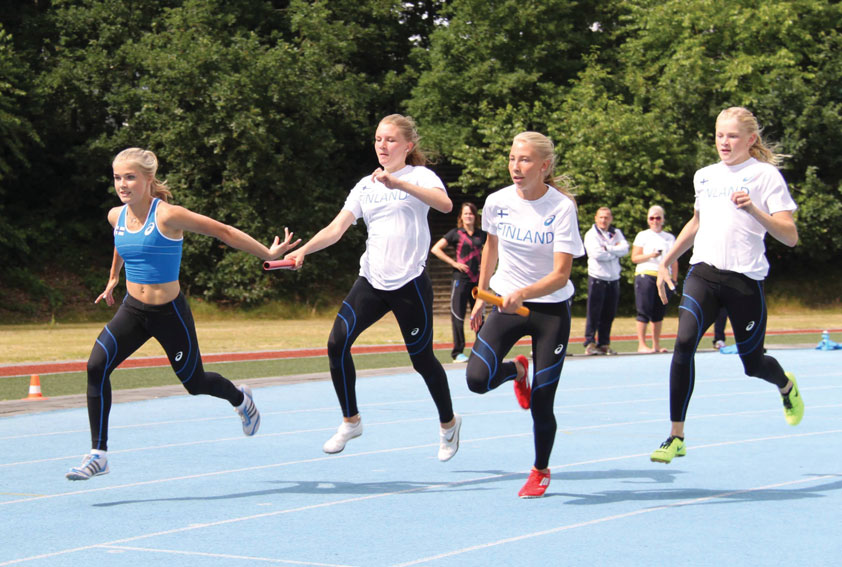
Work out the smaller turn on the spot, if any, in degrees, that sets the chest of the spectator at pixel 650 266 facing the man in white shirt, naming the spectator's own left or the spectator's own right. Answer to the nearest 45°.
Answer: approximately 45° to the spectator's own right

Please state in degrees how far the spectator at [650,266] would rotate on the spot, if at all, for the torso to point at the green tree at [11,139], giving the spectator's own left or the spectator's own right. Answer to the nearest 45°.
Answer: approximately 135° to the spectator's own right

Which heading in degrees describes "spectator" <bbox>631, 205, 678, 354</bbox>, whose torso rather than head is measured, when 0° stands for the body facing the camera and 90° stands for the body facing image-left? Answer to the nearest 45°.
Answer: approximately 0°

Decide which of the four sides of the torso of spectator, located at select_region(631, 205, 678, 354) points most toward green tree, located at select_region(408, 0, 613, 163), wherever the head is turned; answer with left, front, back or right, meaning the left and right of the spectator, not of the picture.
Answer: back

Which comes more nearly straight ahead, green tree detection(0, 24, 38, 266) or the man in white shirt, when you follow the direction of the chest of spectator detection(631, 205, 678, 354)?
the man in white shirt

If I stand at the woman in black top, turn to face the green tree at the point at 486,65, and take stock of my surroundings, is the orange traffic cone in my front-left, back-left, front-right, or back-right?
back-left

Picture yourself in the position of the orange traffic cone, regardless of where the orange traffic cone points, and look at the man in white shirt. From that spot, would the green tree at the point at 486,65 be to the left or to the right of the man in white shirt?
left
